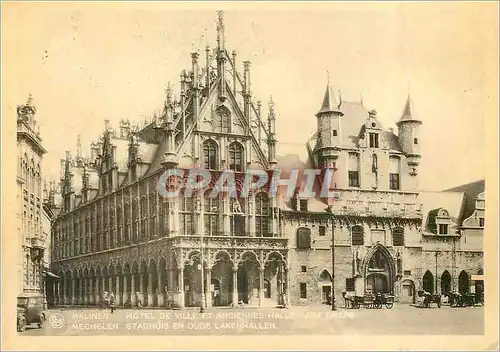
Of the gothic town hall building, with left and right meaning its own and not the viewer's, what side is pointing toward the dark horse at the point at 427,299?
left

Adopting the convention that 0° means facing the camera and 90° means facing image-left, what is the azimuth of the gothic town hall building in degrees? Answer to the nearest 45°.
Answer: approximately 0°
